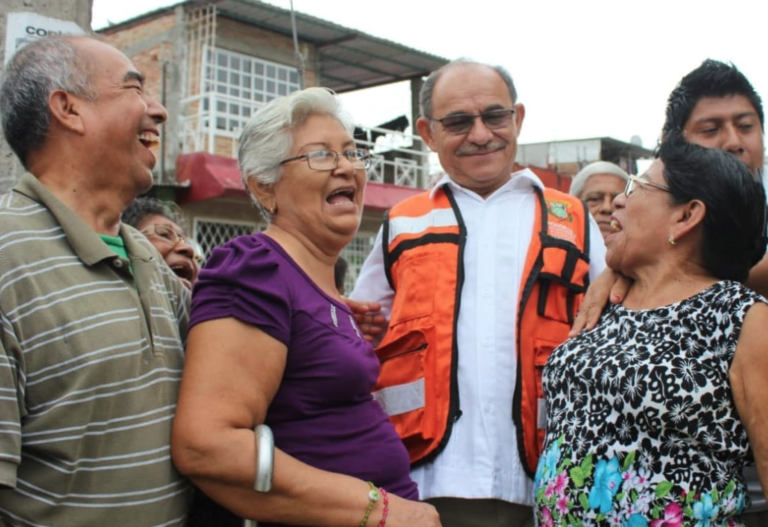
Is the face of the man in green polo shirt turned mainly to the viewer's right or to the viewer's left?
to the viewer's right

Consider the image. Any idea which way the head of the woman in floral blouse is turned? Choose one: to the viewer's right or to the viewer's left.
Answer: to the viewer's left

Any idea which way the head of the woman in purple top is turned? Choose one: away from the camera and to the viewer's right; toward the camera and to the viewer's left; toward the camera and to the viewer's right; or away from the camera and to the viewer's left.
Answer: toward the camera and to the viewer's right

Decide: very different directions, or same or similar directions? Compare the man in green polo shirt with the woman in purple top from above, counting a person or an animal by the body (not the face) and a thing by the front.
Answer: same or similar directions

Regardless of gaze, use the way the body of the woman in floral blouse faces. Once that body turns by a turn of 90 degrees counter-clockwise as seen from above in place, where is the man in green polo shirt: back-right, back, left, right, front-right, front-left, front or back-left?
right

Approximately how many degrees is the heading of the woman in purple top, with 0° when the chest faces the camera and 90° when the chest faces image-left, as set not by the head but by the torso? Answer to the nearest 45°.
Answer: approximately 315°

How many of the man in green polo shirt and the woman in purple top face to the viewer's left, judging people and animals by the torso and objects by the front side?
0

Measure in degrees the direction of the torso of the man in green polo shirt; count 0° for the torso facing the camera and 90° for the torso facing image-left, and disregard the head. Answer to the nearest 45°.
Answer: approximately 315°

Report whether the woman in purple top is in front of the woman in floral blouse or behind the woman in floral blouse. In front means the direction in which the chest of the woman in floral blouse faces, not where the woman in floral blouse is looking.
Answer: in front
